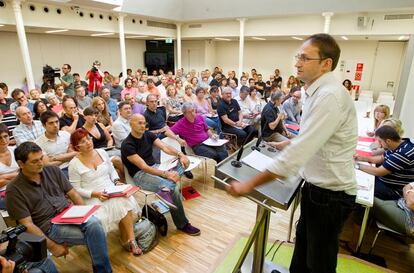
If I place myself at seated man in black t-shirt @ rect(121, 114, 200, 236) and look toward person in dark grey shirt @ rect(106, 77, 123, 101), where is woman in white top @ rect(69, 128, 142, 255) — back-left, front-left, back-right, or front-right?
back-left

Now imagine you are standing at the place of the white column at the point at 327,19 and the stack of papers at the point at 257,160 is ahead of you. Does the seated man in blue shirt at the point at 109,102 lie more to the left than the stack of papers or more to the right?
right

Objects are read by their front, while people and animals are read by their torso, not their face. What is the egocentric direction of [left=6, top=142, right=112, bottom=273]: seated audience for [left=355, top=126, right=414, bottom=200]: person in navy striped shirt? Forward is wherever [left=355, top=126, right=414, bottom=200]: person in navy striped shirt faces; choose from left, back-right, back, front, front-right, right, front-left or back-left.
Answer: front-left

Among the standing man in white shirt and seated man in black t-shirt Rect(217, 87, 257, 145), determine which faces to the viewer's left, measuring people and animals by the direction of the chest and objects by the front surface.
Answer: the standing man in white shirt

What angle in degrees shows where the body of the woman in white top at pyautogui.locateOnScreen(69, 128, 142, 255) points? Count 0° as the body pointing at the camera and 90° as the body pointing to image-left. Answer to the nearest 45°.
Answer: approximately 315°

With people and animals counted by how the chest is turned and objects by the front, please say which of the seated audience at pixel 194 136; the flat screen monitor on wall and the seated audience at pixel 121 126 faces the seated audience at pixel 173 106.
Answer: the flat screen monitor on wall

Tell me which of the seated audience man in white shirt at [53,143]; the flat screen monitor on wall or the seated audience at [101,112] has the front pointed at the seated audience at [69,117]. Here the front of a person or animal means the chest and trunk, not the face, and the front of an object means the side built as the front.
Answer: the flat screen monitor on wall

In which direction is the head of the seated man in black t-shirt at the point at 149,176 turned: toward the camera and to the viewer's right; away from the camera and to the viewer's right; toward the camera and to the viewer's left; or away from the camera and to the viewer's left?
toward the camera and to the viewer's right

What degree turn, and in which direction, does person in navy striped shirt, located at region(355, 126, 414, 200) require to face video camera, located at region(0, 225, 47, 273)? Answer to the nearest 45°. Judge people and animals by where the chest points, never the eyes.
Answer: approximately 45° to their left

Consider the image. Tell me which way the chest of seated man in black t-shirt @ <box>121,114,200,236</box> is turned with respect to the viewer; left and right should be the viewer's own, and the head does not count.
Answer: facing the viewer and to the right of the viewer

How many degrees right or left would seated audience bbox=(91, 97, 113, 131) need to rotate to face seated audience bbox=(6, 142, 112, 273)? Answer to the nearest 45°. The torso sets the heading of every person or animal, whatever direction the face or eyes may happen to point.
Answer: approximately 45° to their right

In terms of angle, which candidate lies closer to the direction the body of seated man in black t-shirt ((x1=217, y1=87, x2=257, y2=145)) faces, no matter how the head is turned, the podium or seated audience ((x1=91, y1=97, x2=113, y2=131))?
the podium

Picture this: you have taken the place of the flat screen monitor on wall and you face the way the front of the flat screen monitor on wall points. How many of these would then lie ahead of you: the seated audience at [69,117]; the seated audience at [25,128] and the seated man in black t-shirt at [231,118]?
3

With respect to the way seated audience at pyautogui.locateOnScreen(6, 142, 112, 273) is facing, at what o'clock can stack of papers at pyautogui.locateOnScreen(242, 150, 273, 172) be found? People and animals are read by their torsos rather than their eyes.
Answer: The stack of papers is roughly at 12 o'clock from the seated audience.

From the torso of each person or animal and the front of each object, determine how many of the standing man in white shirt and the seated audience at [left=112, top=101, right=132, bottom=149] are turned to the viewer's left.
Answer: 1

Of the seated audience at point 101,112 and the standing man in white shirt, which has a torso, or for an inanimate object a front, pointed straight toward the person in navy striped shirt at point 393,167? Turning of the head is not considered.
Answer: the seated audience at point 101,112

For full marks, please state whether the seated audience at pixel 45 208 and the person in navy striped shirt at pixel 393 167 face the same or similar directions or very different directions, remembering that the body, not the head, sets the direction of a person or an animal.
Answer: very different directions

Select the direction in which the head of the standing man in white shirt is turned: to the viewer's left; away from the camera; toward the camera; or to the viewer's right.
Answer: to the viewer's left
